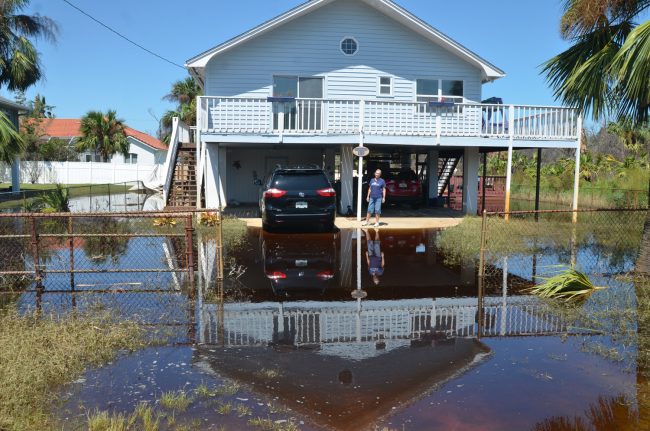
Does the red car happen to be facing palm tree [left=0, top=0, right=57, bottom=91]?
no

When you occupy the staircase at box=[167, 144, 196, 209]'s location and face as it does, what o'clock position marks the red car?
The red car is roughly at 9 o'clock from the staircase.

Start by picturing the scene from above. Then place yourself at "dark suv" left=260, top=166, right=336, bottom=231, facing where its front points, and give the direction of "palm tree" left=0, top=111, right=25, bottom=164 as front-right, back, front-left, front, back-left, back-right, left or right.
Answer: left

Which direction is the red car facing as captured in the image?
away from the camera

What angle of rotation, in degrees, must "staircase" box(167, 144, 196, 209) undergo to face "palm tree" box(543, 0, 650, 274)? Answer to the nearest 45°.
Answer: approximately 45° to its left

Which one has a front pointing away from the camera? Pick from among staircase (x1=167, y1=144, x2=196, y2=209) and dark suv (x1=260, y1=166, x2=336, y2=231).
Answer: the dark suv

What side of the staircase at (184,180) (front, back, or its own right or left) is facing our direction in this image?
front

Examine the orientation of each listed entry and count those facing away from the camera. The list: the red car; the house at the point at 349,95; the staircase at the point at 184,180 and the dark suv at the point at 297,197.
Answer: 2

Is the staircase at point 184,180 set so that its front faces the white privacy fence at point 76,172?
no

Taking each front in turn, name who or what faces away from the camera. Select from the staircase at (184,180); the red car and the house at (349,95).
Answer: the red car

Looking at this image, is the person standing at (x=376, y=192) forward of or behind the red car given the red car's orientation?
behind

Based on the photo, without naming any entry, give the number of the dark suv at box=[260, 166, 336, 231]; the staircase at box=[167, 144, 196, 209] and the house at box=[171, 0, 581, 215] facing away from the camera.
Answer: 1

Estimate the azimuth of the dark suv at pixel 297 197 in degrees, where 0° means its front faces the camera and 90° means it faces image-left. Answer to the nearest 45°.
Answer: approximately 180°

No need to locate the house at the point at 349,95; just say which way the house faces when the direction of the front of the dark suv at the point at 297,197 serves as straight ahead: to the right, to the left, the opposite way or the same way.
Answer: the opposite way

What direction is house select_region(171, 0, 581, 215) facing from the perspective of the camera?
toward the camera

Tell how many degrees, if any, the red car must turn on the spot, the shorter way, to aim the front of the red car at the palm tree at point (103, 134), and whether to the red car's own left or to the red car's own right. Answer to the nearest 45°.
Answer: approximately 45° to the red car's own left

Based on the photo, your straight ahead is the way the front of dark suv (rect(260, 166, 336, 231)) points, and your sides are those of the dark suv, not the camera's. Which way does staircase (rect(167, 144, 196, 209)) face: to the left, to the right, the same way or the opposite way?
the opposite way

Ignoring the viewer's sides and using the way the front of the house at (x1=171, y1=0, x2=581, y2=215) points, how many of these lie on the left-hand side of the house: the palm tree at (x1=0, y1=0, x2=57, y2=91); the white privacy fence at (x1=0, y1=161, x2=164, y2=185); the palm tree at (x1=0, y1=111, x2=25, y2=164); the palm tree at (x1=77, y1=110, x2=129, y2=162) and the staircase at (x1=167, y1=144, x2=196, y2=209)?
0

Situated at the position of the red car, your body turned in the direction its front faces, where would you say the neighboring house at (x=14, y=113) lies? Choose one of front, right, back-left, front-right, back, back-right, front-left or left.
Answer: left
